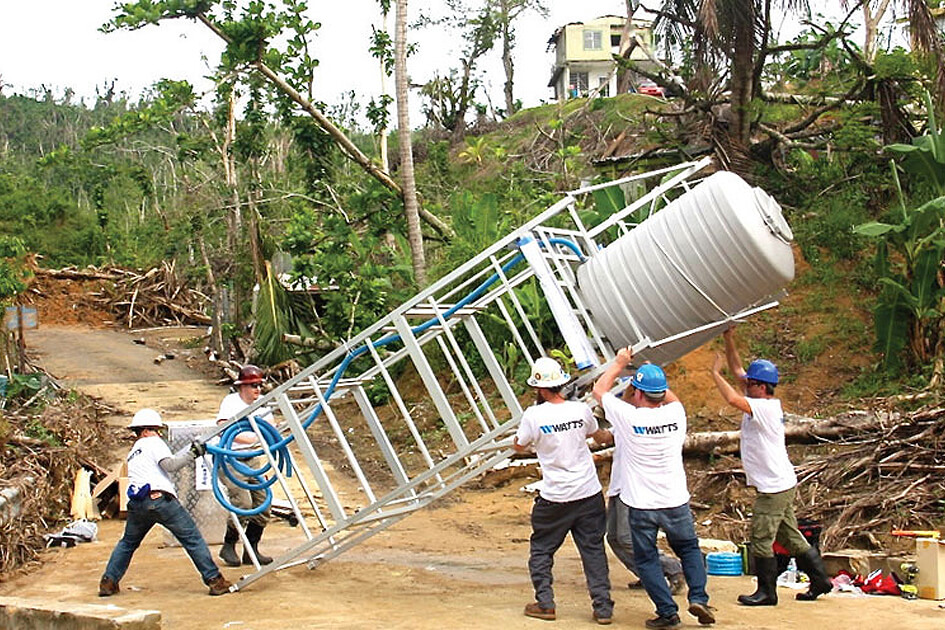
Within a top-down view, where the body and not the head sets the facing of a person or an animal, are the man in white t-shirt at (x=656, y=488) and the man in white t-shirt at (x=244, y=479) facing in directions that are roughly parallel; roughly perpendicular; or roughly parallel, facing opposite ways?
roughly parallel, facing opposite ways

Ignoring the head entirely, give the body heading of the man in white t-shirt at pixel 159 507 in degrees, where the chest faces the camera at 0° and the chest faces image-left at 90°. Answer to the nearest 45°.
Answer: approximately 225°

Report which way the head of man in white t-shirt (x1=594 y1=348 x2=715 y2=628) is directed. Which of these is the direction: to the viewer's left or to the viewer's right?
to the viewer's left

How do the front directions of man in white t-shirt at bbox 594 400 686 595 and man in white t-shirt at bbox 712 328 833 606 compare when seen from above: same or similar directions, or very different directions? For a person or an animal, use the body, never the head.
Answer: same or similar directions

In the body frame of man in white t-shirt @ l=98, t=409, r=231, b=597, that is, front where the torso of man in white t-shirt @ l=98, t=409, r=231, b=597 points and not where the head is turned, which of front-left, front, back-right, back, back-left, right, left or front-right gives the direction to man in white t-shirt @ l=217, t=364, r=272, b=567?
front

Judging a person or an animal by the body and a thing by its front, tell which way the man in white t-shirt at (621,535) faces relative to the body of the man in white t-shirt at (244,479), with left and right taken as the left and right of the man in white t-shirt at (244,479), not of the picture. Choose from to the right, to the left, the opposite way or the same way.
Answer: the opposite way

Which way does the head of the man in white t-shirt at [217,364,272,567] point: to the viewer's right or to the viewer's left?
to the viewer's right

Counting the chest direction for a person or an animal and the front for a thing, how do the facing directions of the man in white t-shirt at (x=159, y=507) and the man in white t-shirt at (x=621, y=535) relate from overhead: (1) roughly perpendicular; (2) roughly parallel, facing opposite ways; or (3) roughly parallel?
roughly perpendicular

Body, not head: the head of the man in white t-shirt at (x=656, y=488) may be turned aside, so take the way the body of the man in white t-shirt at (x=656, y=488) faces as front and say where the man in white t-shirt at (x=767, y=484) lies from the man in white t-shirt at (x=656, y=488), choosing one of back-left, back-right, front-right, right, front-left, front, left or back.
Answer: right
